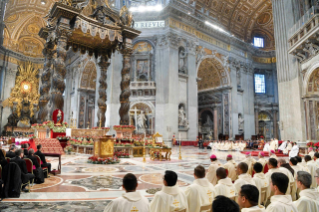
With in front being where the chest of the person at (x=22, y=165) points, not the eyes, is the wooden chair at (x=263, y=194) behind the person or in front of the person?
in front

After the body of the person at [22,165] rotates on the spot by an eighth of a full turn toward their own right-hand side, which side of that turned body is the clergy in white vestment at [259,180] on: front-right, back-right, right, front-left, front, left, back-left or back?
front

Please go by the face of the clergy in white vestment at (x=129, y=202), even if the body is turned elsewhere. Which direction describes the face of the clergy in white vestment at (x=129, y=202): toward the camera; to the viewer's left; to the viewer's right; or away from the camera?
away from the camera

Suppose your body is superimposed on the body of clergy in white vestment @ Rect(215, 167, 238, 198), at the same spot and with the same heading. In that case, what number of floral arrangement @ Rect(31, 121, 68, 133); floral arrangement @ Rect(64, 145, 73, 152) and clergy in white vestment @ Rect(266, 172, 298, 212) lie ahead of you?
2

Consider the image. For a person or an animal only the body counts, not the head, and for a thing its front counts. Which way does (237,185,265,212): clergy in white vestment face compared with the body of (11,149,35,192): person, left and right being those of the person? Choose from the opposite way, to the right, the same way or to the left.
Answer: to the left

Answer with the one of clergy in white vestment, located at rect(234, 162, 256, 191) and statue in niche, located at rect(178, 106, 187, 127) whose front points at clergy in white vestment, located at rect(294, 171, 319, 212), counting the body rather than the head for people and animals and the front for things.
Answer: the statue in niche

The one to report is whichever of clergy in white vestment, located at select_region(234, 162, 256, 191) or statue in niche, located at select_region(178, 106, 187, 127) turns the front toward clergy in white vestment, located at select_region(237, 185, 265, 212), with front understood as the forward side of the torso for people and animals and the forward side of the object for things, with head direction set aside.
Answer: the statue in niche

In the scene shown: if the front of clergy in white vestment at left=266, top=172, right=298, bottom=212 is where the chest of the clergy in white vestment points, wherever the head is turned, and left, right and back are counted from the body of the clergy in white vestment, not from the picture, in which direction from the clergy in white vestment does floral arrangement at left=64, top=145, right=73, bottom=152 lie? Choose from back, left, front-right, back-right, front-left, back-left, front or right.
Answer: front

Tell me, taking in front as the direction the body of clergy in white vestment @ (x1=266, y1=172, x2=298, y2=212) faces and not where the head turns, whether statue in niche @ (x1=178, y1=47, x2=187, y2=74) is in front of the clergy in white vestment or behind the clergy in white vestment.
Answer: in front

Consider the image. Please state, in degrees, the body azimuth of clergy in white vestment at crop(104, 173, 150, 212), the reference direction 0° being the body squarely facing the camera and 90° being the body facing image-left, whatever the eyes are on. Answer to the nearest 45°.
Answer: approximately 180°

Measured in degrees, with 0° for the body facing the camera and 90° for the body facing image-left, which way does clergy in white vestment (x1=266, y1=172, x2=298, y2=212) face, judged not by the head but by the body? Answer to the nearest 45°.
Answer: approximately 135°

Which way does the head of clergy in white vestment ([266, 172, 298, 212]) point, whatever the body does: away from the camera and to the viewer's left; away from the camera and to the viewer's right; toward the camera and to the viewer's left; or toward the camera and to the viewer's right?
away from the camera and to the viewer's left

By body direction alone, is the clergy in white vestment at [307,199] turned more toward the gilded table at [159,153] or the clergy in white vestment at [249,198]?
the gilded table

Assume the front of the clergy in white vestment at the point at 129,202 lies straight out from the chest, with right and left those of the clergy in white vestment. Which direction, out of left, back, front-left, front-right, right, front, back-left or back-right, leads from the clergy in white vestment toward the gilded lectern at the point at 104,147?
front

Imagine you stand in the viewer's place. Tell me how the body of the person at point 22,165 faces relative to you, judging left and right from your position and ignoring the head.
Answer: facing to the right of the viewer

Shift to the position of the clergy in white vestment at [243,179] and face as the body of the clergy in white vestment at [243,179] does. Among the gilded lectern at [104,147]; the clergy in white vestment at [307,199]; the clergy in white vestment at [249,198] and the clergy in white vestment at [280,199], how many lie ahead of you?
1

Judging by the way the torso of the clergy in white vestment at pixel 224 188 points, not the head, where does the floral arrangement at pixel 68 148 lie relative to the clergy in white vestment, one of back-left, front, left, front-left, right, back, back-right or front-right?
front

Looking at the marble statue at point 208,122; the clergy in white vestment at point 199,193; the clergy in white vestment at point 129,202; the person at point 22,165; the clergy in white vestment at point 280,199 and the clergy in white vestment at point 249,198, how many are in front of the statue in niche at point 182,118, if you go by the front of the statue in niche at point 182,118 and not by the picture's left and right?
5
